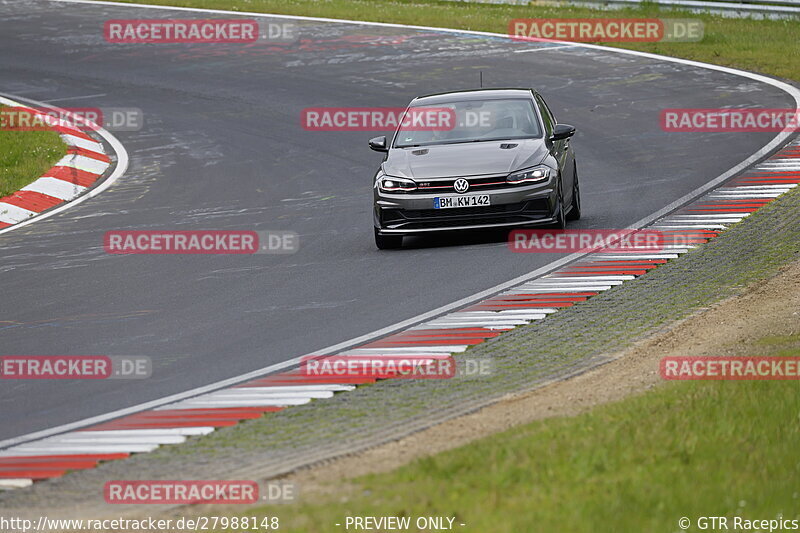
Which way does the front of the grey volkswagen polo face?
toward the camera
